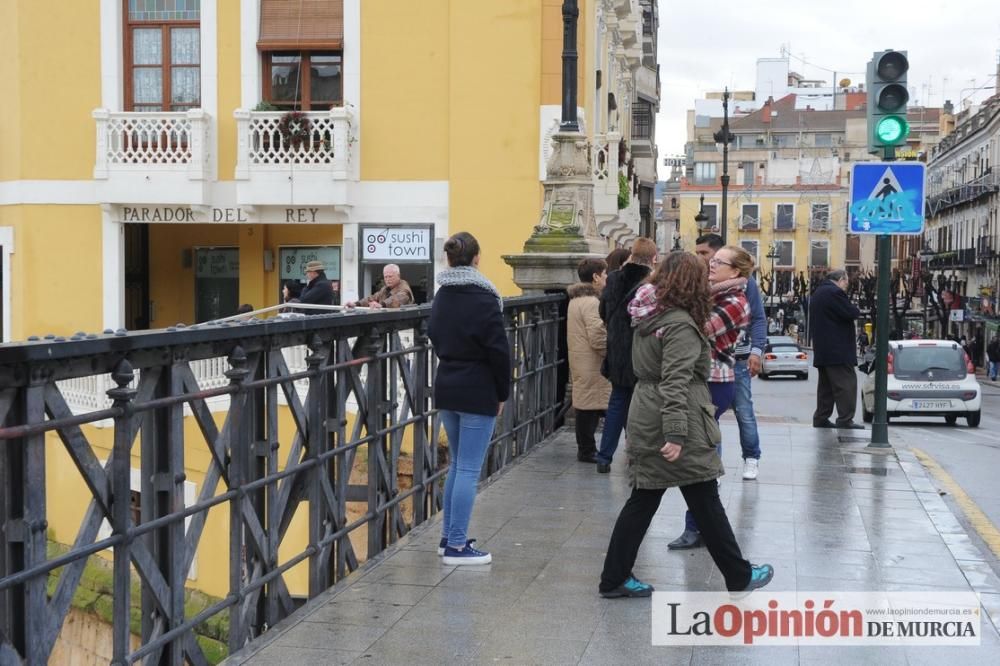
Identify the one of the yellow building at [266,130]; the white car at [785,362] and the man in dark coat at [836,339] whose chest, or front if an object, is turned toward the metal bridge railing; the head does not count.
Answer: the yellow building

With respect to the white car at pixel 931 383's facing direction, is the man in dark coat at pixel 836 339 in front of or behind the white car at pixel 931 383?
behind

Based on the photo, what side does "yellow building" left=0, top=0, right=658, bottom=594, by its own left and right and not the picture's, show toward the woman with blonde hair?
front

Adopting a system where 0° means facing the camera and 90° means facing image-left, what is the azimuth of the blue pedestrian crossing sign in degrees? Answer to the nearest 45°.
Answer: approximately 0°

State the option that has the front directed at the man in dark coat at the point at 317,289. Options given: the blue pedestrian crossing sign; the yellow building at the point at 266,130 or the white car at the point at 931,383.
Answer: the yellow building

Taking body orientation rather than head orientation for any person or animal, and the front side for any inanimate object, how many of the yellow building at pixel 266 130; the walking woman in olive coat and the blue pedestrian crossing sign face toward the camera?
2

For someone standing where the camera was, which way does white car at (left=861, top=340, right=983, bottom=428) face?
facing away from the viewer
